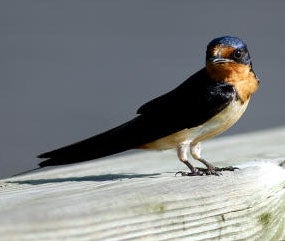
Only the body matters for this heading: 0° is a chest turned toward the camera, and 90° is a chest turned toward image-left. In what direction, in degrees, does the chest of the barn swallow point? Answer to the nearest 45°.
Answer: approximately 270°
